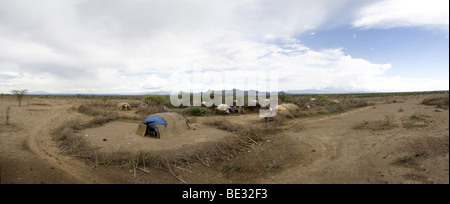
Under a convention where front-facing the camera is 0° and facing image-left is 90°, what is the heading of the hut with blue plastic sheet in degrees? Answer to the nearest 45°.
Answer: approximately 45°

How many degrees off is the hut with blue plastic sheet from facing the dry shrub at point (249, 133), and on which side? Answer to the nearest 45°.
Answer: approximately 135° to its left
